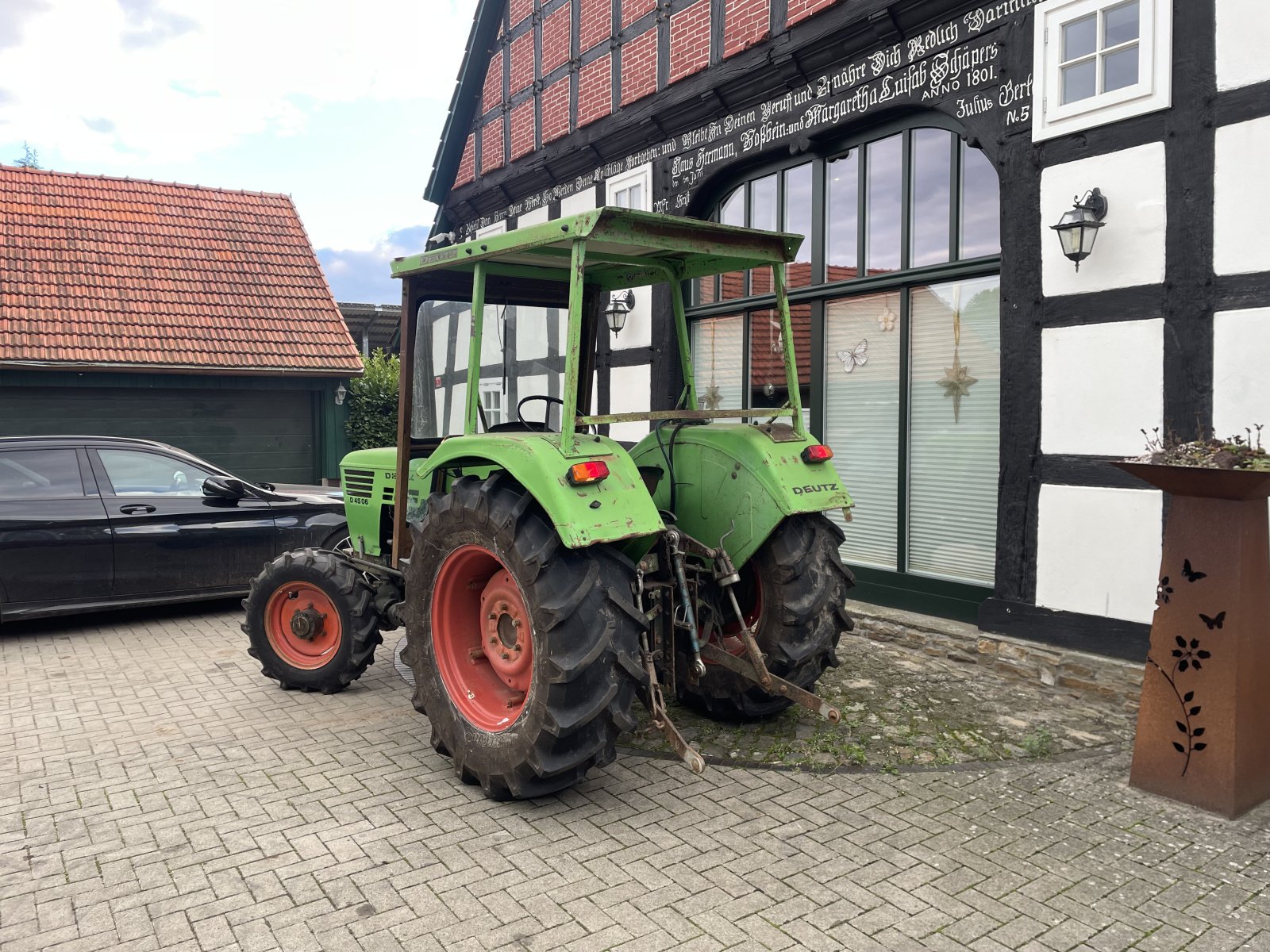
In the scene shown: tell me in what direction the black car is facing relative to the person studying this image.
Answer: facing to the right of the viewer

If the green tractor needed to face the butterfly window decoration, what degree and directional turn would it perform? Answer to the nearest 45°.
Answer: approximately 90° to its right

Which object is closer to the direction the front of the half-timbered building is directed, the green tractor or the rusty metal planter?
the green tractor

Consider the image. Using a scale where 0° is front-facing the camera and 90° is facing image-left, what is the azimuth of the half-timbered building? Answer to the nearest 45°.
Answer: approximately 45°

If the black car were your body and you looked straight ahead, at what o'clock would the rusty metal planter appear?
The rusty metal planter is roughly at 2 o'clock from the black car.

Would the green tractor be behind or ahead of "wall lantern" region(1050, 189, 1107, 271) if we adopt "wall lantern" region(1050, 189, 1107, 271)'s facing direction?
ahead

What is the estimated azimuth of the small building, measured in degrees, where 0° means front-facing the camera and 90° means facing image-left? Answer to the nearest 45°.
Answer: approximately 0°

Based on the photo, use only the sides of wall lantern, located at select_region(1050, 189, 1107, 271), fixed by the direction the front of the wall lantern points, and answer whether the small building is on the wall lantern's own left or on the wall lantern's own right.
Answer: on the wall lantern's own right

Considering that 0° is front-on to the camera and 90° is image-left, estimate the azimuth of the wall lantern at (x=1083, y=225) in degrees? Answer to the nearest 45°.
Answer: approximately 45°

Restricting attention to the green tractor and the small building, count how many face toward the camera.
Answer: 1

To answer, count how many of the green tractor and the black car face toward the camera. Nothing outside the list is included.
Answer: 0

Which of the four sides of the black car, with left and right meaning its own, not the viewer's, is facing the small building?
left

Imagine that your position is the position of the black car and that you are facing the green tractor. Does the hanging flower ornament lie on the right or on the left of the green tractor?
left

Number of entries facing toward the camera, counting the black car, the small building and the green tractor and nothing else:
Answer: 1

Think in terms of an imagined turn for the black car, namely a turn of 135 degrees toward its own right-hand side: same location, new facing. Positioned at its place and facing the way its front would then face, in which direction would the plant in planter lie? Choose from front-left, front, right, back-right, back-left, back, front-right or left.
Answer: left
